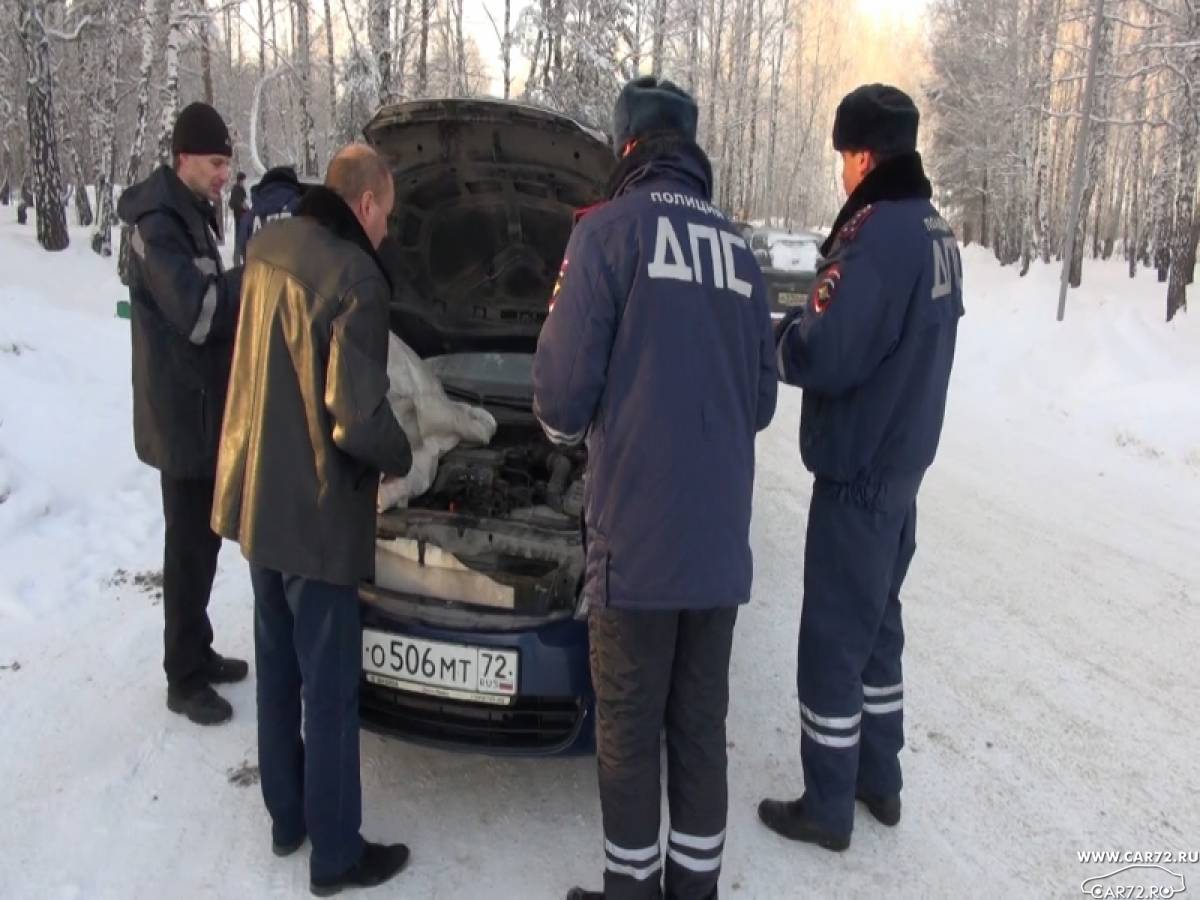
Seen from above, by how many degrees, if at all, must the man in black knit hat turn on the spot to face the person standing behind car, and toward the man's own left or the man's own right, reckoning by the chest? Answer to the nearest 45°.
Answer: approximately 90° to the man's own left

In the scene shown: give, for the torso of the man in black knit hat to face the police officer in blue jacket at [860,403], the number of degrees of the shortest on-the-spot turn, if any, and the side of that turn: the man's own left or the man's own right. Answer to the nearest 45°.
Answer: approximately 45° to the man's own right

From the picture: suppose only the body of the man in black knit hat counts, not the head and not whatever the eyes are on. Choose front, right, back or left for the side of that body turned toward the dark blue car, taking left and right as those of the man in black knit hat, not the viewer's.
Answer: front

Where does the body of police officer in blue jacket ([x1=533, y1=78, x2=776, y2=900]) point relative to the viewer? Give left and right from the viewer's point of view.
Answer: facing away from the viewer and to the left of the viewer

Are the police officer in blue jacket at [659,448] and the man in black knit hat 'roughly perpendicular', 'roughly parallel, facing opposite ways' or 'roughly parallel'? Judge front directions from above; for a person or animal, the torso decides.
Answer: roughly perpendicular

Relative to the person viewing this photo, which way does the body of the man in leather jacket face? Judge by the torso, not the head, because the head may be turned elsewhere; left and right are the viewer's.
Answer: facing away from the viewer and to the right of the viewer

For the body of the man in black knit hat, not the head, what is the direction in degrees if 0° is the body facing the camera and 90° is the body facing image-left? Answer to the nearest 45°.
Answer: approximately 270°

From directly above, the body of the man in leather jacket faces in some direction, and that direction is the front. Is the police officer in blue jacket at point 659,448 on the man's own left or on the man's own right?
on the man's own right

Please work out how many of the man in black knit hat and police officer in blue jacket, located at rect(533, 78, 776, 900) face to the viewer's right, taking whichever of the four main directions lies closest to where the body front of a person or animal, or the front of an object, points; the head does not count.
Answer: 1

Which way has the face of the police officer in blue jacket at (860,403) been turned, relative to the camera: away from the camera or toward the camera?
away from the camera

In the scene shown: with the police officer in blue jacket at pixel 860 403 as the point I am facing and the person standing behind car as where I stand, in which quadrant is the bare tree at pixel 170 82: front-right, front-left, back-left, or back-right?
back-left
